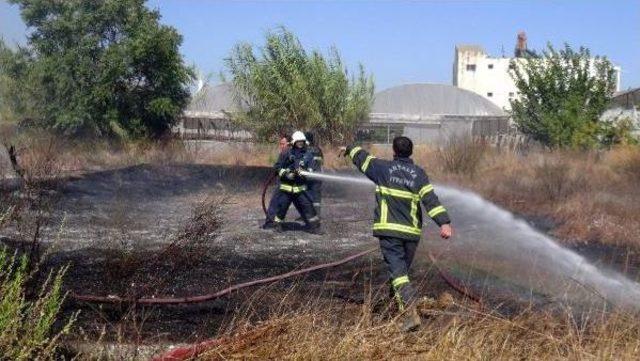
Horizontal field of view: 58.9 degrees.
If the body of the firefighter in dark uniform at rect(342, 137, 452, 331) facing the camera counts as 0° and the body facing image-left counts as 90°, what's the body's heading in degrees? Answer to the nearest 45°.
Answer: approximately 180°

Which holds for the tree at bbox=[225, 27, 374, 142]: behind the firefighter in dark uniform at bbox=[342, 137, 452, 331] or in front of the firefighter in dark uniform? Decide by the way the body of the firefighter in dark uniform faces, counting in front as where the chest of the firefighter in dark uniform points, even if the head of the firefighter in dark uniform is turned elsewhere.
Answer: in front

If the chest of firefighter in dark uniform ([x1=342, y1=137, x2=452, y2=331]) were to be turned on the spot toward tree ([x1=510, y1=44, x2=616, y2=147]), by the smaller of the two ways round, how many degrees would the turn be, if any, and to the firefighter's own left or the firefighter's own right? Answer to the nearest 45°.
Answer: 0° — they already face it

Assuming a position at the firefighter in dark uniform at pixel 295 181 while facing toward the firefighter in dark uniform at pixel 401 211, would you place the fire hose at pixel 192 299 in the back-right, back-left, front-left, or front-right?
front-right

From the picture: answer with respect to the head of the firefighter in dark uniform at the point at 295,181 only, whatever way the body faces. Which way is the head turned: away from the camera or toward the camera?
toward the camera

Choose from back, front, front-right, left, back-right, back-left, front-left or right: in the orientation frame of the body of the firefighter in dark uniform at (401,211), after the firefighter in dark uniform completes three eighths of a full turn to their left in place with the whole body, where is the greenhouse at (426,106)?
back-right

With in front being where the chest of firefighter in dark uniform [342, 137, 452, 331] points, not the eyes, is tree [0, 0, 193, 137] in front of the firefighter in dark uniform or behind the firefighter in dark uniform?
in front

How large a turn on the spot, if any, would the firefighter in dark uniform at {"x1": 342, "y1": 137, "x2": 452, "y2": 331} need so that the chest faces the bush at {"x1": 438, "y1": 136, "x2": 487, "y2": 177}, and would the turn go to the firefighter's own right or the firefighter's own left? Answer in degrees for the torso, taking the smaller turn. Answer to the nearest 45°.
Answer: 0° — they already face it
